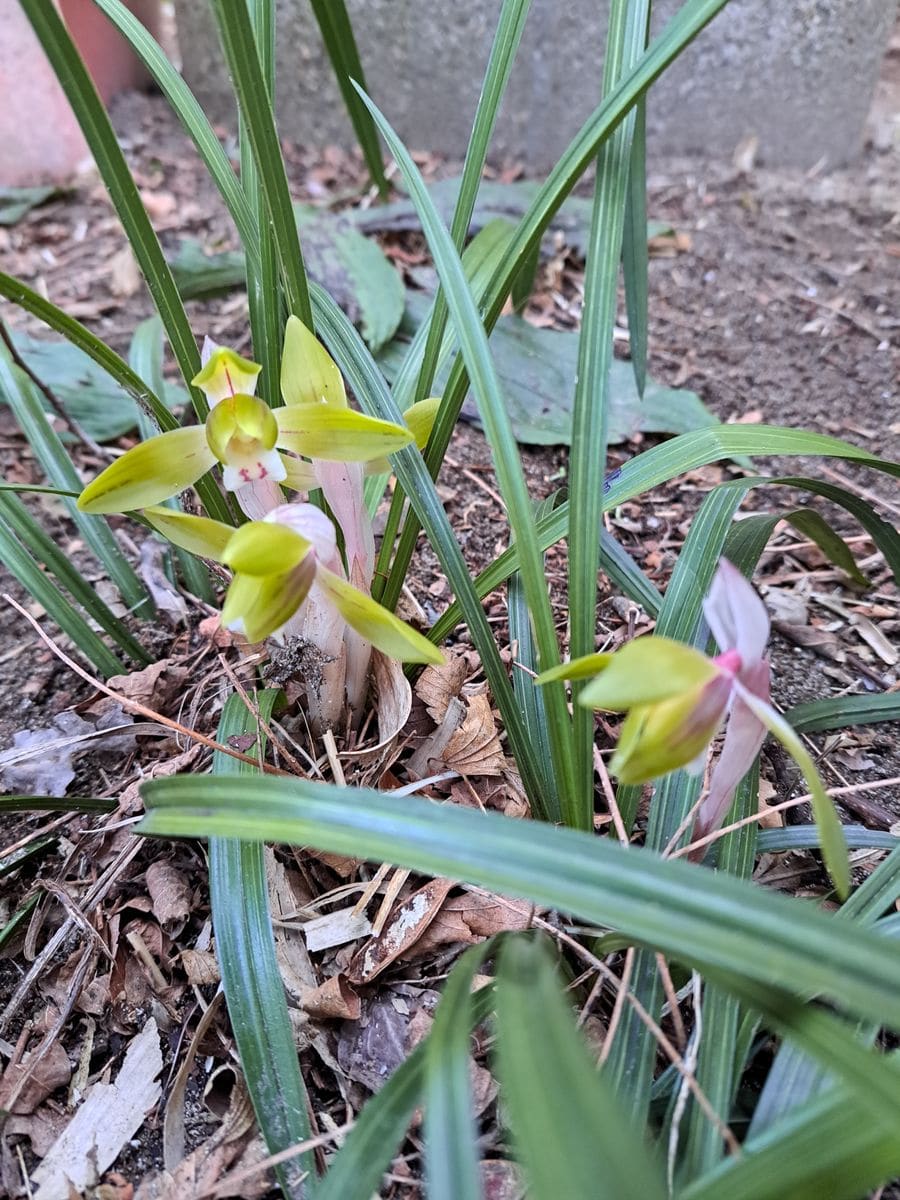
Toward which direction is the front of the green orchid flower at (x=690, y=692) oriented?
to the viewer's left

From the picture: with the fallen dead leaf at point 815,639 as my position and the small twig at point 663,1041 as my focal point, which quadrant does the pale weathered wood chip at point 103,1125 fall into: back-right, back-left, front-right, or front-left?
front-right
